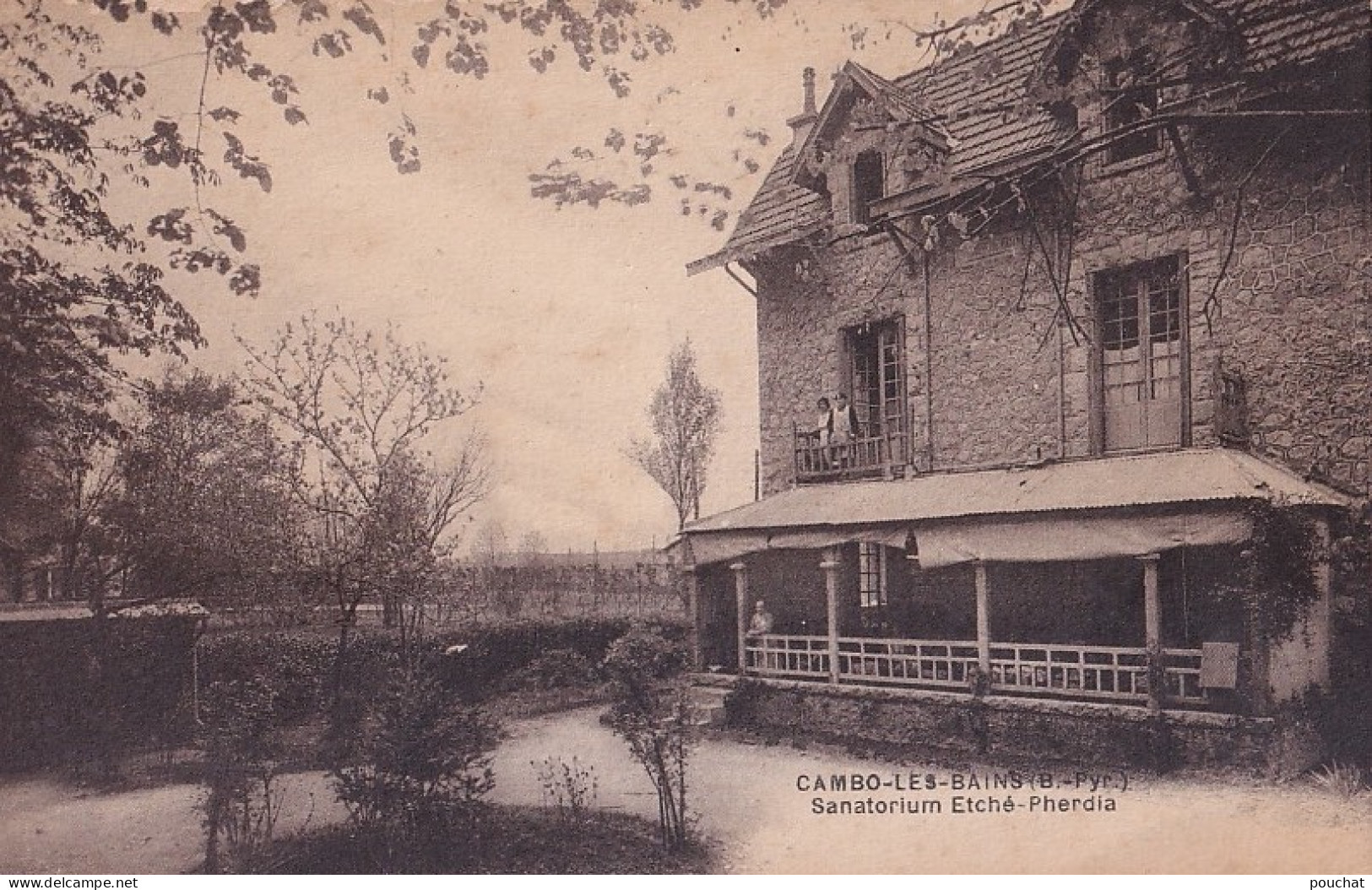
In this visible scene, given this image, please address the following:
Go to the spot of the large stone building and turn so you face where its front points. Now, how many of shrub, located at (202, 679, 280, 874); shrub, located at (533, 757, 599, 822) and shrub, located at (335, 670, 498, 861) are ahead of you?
3

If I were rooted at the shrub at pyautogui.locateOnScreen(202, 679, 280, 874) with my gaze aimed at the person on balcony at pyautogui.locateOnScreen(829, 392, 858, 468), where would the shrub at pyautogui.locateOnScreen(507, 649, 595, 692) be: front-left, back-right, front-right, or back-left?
front-left

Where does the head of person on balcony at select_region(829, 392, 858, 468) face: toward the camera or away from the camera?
toward the camera

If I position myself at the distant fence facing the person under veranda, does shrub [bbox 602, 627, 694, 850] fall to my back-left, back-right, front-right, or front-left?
front-right

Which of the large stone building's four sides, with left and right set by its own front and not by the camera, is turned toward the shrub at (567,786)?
front

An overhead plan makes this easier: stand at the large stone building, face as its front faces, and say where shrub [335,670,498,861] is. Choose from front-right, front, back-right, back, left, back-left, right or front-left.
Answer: front

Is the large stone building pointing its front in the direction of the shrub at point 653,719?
yes

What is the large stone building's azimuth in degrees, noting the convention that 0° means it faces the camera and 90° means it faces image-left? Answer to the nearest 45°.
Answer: approximately 45°
